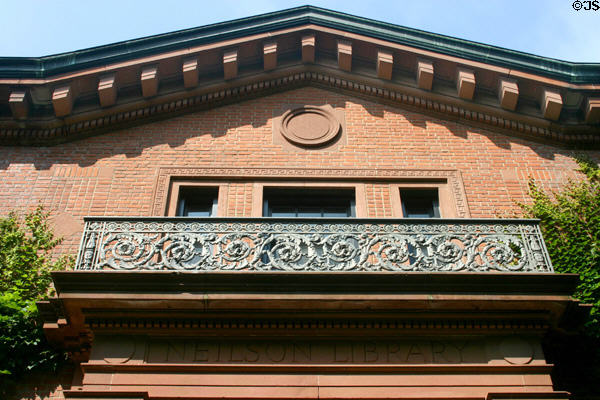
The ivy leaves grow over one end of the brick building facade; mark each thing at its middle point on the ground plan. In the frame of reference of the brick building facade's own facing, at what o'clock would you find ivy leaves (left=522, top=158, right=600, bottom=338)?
The ivy leaves is roughly at 9 o'clock from the brick building facade.

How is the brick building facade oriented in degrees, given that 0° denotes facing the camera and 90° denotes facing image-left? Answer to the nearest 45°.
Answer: approximately 0°
